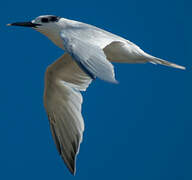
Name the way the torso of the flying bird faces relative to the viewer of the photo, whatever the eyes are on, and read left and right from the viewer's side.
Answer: facing to the left of the viewer
